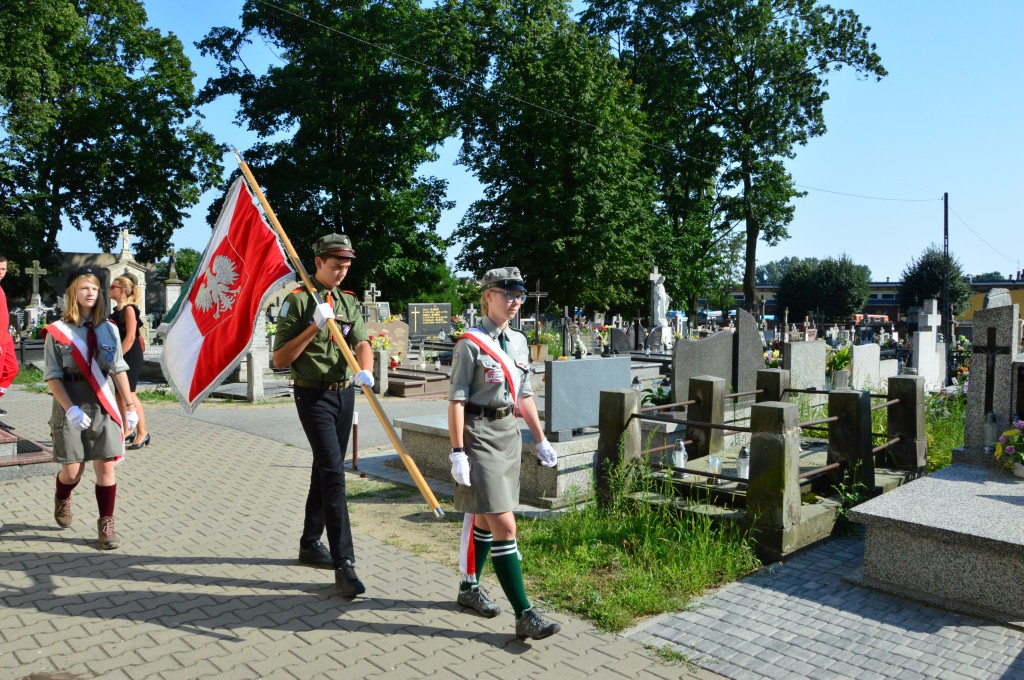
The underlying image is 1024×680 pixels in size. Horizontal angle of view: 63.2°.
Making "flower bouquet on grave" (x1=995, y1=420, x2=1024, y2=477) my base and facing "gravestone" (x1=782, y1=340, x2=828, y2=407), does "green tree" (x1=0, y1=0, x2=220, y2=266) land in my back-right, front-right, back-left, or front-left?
front-left

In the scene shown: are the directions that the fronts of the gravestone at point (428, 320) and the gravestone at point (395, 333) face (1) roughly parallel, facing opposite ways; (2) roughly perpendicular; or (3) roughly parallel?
roughly parallel

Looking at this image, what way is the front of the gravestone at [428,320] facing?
toward the camera

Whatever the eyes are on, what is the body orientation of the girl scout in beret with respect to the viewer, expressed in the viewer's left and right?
facing the viewer and to the right of the viewer

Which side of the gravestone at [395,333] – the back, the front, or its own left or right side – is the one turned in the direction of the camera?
front

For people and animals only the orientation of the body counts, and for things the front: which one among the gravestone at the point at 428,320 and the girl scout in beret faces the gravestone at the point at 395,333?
the gravestone at the point at 428,320

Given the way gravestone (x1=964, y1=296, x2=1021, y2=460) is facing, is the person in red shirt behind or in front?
in front

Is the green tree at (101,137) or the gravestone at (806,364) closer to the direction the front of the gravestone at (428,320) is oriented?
the gravestone

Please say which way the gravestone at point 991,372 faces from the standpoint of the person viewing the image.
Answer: facing the viewer and to the left of the viewer

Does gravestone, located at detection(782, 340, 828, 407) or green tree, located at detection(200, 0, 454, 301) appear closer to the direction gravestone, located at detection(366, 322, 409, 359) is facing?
the gravestone

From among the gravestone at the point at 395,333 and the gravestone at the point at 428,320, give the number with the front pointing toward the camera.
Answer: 2

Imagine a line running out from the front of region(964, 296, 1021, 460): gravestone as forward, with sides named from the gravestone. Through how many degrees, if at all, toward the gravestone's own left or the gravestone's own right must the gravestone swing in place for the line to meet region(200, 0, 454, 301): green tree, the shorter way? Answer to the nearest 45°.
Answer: approximately 90° to the gravestone's own right

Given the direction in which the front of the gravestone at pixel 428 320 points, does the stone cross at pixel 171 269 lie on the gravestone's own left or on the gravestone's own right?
on the gravestone's own right

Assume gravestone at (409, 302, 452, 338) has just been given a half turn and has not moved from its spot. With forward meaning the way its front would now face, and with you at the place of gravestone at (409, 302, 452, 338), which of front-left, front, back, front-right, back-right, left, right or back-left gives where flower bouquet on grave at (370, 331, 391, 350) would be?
back

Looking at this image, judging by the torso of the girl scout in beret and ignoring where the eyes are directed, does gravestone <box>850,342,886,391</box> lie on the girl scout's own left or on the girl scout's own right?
on the girl scout's own left

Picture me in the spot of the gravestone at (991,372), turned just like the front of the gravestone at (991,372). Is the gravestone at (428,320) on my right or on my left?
on my right
